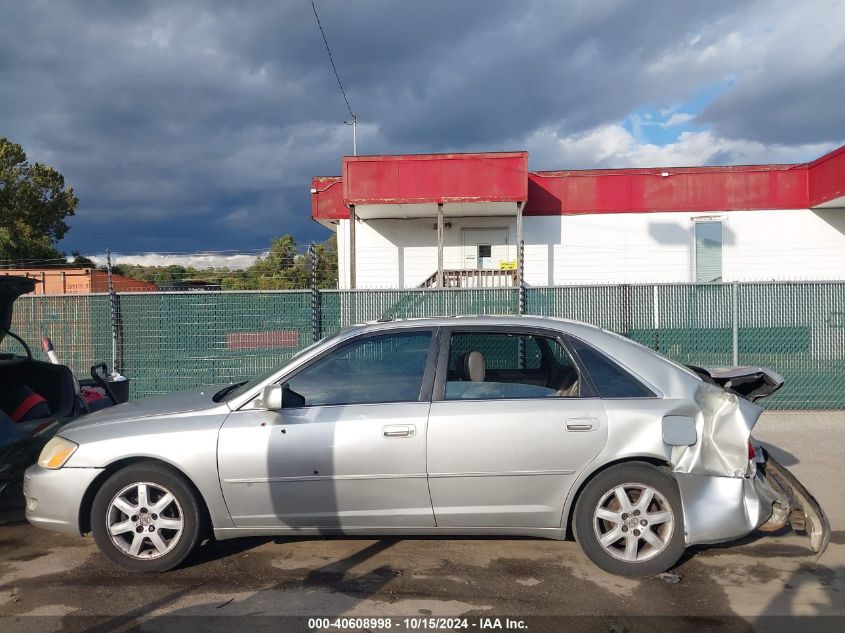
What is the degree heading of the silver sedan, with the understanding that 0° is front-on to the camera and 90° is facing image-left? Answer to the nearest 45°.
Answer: approximately 90°

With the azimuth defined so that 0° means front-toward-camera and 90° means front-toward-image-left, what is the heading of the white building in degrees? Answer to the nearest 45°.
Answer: approximately 0°

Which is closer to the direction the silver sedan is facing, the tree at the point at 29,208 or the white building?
the tree

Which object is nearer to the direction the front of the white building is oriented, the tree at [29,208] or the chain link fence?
the chain link fence

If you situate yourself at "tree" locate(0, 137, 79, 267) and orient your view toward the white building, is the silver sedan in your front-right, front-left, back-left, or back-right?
front-right

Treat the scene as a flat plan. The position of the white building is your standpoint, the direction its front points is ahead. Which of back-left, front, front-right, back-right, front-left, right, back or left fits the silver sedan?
front

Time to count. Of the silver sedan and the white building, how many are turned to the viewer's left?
1

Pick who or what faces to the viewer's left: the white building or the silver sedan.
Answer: the silver sedan

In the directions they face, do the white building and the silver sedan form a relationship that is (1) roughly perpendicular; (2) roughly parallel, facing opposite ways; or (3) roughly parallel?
roughly perpendicular

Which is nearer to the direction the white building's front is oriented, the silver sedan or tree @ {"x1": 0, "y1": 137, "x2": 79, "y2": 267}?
the silver sedan

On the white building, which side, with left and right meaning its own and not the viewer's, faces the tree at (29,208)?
right

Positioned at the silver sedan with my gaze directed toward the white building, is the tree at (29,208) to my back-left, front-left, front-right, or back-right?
front-left
